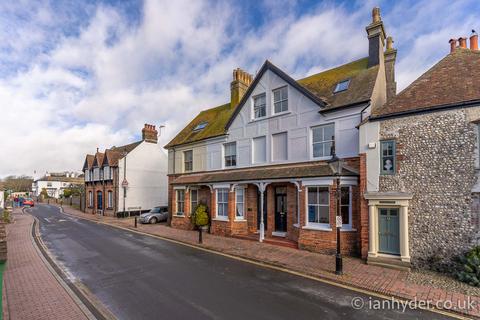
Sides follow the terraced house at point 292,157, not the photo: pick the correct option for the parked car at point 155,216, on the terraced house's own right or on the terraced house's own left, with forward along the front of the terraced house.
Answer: on the terraced house's own right

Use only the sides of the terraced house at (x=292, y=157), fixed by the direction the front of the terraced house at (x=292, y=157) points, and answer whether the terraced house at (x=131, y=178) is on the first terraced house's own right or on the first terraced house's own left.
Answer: on the first terraced house's own right

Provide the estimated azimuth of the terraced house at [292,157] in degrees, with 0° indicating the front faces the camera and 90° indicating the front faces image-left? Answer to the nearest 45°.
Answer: approximately 45°

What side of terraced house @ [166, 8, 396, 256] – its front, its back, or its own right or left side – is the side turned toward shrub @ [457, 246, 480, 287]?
left
